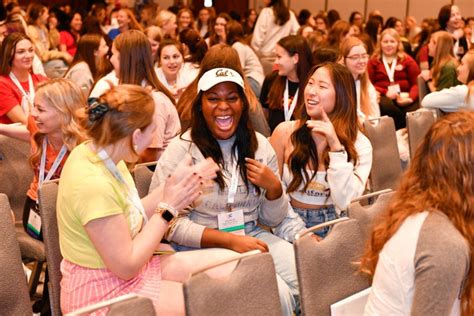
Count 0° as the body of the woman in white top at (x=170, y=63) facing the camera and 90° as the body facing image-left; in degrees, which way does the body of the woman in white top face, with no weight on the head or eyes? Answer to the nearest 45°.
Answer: approximately 0°

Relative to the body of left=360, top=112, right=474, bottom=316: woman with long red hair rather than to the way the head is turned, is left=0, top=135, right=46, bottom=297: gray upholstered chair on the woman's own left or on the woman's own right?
on the woman's own left

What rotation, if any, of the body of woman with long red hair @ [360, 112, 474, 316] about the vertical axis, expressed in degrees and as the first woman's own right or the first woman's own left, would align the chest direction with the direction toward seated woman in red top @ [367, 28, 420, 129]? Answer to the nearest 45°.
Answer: approximately 45° to the first woman's own left

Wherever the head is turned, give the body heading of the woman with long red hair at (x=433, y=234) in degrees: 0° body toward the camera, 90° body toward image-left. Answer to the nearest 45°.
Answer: approximately 225°

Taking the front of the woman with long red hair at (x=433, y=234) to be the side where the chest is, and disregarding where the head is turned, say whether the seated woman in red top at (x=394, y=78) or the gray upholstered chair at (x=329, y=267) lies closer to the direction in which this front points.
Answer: the seated woman in red top

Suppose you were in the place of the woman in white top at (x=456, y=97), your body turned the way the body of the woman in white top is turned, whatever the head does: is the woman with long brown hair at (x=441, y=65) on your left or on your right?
on your right

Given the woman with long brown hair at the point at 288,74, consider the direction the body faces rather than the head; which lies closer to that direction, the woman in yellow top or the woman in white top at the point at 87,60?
the woman in yellow top
